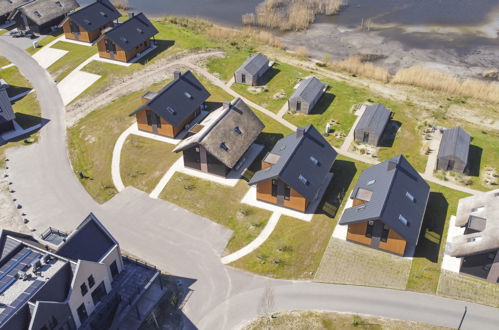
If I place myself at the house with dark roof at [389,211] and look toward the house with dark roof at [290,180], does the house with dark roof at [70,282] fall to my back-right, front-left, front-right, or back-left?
front-left

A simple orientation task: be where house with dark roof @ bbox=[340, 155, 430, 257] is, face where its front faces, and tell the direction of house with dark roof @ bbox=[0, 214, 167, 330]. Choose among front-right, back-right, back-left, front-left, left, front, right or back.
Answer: front-right

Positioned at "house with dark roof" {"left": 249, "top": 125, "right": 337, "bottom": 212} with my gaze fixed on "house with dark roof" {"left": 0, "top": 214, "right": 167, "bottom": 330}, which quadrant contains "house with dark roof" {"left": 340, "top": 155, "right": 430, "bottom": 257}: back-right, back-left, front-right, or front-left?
back-left

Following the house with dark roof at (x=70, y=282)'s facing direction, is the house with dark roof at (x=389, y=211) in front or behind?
in front

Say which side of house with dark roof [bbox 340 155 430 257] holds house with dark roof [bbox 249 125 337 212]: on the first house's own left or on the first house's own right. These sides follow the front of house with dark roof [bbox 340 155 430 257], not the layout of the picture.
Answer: on the first house's own right

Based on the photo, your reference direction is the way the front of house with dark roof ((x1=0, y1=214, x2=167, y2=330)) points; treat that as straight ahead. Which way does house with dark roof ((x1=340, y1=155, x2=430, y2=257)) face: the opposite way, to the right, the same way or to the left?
to the right

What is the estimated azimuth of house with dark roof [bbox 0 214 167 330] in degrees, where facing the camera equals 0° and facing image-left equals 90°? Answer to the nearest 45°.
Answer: approximately 315°

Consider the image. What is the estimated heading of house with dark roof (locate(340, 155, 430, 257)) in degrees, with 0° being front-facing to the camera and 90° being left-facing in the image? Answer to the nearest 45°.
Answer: approximately 0°

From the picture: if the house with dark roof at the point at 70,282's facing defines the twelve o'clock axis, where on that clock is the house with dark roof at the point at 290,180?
the house with dark roof at the point at 290,180 is roughly at 10 o'clock from the house with dark roof at the point at 70,282.
